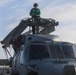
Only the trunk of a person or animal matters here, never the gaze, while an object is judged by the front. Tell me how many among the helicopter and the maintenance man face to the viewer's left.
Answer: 0
